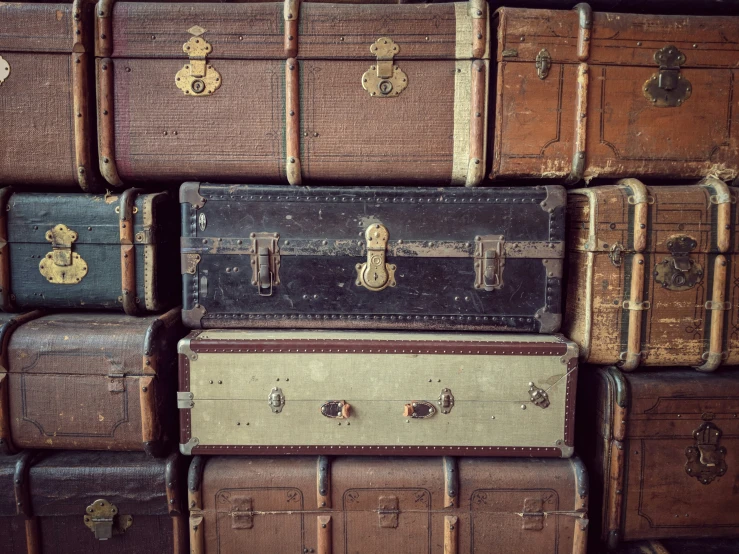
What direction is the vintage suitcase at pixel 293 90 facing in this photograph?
toward the camera

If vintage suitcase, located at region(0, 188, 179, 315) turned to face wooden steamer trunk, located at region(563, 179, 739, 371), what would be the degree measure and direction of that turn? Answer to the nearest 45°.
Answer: approximately 45° to its left

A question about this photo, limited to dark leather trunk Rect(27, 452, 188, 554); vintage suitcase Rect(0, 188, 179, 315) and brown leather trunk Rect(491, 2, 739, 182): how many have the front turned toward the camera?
3

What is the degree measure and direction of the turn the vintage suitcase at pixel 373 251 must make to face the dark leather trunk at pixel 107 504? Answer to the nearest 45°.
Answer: approximately 90° to its right

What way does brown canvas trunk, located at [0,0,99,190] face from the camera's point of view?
toward the camera

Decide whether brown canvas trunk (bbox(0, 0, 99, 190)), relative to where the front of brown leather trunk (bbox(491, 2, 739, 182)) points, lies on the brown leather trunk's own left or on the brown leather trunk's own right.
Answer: on the brown leather trunk's own right

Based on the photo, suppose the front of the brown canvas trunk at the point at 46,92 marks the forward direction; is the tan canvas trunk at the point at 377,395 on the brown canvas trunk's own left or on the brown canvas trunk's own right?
on the brown canvas trunk's own left

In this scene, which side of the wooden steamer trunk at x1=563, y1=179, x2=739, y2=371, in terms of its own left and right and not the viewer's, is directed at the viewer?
front

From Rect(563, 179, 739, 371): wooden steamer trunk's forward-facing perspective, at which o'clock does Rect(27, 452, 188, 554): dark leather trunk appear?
The dark leather trunk is roughly at 2 o'clock from the wooden steamer trunk.

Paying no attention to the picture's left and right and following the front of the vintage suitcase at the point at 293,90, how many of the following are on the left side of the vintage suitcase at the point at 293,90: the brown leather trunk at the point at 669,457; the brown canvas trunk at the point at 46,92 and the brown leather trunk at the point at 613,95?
2

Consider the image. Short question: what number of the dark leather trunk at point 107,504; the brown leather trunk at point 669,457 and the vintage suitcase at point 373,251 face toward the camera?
3
